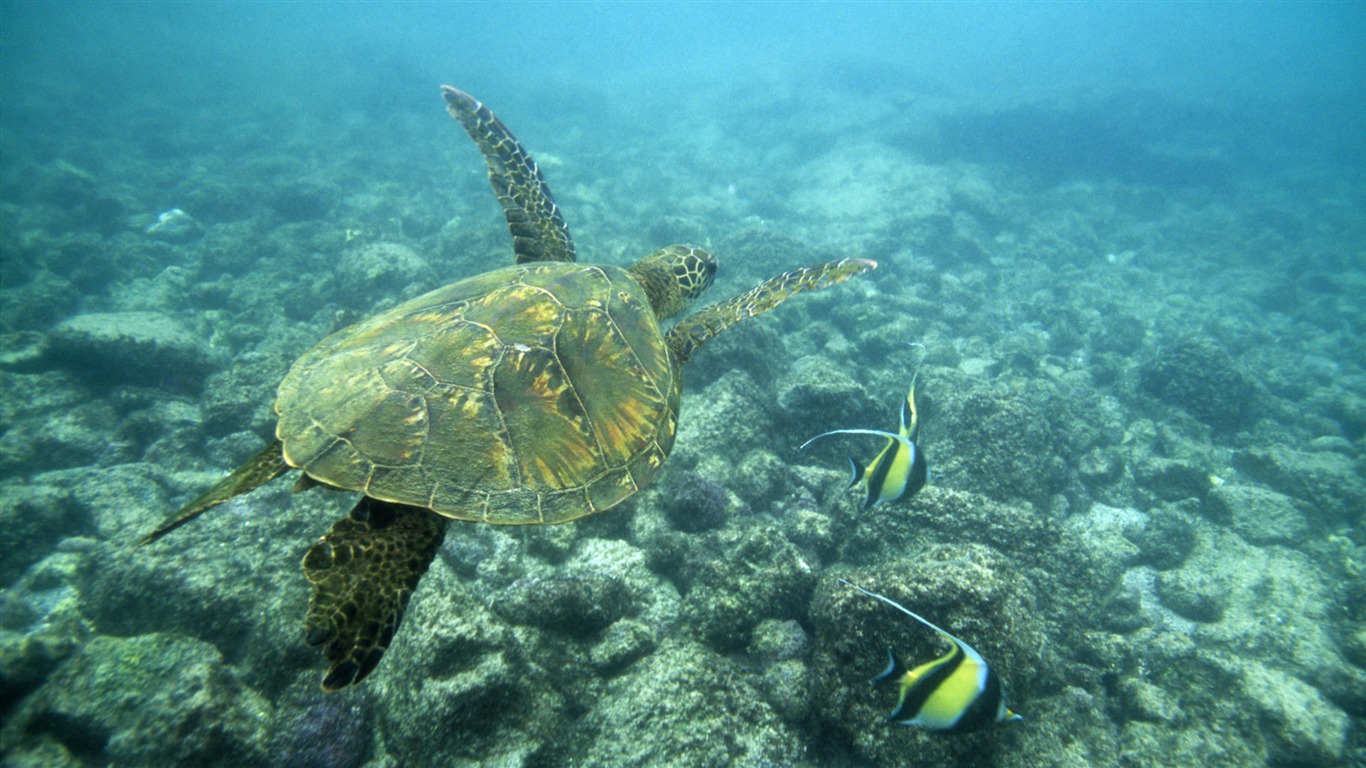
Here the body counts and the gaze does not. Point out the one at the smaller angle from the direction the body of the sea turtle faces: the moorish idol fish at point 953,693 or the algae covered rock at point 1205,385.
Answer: the algae covered rock

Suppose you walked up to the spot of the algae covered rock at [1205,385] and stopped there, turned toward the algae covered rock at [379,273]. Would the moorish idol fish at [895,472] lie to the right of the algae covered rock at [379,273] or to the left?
left

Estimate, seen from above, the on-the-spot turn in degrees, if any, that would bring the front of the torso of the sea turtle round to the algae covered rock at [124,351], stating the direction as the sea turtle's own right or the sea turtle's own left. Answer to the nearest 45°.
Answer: approximately 90° to the sea turtle's own left

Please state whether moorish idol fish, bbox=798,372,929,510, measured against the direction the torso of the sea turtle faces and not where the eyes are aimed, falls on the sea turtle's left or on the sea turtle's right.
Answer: on the sea turtle's right

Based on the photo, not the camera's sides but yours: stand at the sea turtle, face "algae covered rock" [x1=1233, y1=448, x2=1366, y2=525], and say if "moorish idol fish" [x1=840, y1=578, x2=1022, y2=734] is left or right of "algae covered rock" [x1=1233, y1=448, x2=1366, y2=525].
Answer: right

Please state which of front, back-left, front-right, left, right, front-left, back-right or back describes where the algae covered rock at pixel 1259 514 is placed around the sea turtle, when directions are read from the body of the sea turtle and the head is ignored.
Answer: front-right

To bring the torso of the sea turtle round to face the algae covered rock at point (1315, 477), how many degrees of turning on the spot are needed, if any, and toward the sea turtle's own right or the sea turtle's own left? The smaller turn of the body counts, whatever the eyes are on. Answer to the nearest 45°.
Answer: approximately 45° to the sea turtle's own right

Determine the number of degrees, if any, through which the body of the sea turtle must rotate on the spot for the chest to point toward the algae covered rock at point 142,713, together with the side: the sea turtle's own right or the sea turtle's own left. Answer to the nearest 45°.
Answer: approximately 135° to the sea turtle's own left

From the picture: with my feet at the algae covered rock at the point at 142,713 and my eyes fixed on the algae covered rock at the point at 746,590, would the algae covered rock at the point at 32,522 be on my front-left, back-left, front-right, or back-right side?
back-left

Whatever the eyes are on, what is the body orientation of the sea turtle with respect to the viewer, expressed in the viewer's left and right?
facing away from the viewer and to the right of the viewer

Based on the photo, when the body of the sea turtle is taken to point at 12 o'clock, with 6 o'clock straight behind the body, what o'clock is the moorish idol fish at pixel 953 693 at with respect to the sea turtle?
The moorish idol fish is roughly at 3 o'clock from the sea turtle.
